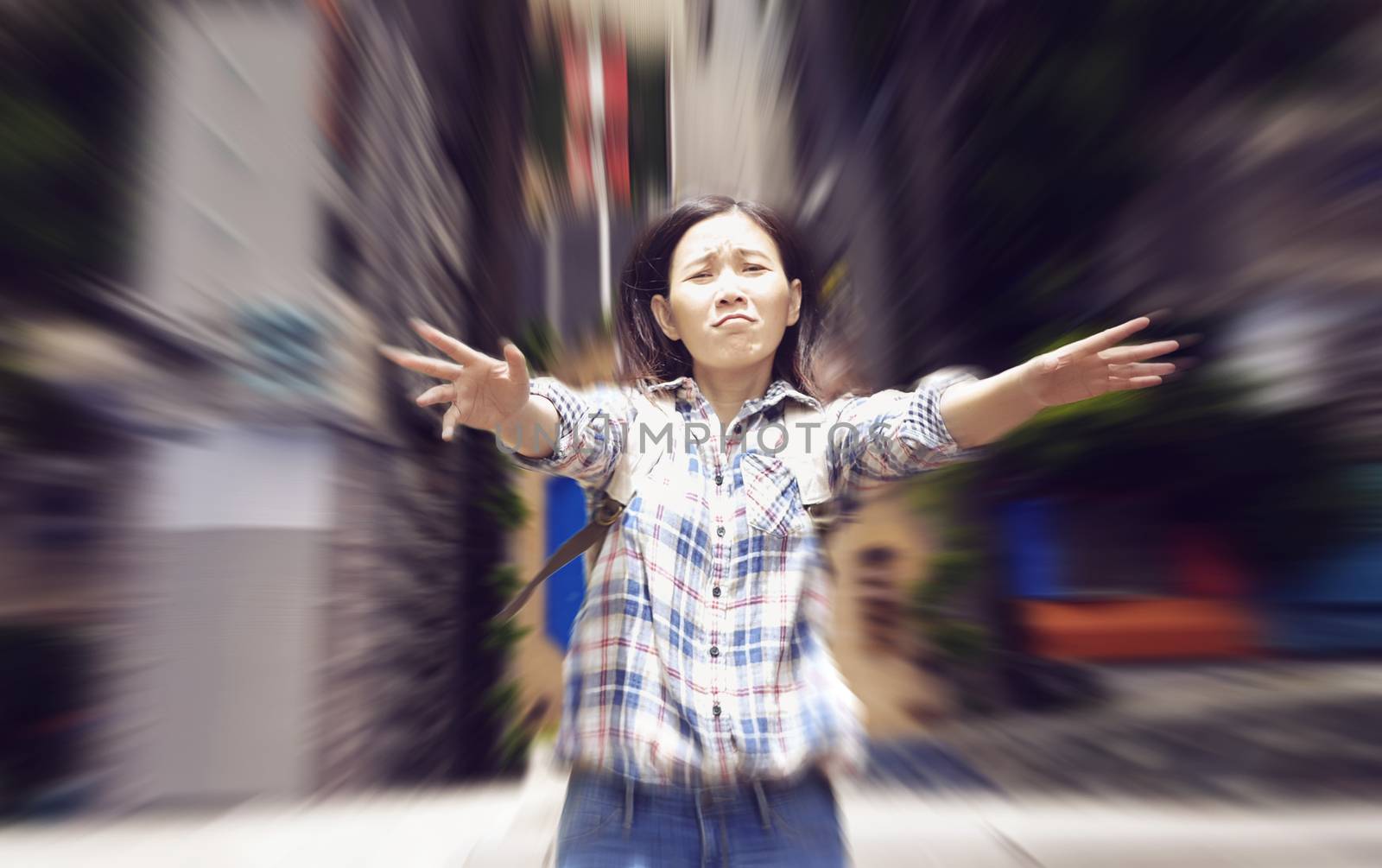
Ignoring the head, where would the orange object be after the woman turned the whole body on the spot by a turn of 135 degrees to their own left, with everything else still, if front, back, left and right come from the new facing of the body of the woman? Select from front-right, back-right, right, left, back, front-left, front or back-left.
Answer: front

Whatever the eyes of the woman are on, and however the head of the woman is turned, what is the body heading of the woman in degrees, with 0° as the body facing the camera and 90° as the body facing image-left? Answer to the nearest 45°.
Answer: approximately 0°
